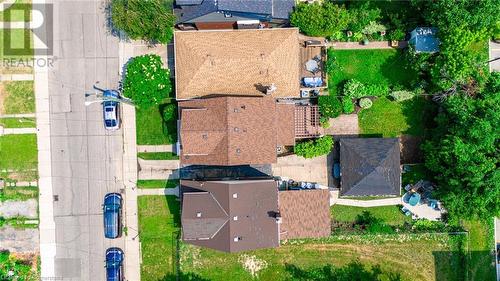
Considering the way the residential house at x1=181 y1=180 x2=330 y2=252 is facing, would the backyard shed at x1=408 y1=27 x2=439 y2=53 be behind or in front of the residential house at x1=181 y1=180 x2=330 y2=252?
behind

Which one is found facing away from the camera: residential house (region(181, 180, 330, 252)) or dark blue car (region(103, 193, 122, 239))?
the dark blue car

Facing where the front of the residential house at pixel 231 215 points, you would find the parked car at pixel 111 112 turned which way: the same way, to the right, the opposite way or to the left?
to the right

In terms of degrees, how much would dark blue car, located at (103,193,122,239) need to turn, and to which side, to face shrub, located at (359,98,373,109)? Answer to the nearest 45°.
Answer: approximately 90° to its right

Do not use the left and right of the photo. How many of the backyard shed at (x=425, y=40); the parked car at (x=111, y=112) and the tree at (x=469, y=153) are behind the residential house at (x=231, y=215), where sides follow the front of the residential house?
2

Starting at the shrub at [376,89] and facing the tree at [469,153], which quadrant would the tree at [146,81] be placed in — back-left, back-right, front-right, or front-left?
back-right

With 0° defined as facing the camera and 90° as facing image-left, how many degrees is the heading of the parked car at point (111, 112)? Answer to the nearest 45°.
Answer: approximately 180°

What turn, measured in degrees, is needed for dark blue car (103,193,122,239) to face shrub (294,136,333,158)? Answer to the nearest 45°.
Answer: approximately 90° to its right

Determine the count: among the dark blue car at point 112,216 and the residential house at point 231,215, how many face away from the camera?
1

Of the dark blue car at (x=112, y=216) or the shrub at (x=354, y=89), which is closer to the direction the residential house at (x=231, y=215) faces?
the dark blue car

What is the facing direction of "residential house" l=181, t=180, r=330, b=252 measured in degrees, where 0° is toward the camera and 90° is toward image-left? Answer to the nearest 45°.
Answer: approximately 90°

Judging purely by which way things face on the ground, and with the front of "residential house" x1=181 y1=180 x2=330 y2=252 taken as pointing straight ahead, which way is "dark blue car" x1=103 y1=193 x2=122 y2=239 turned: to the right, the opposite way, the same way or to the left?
to the right

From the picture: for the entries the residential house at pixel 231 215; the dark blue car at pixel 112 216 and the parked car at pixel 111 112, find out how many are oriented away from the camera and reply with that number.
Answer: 2

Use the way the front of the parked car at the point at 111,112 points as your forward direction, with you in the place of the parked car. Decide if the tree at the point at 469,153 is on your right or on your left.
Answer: on your right

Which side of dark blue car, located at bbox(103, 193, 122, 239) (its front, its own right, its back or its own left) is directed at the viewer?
back

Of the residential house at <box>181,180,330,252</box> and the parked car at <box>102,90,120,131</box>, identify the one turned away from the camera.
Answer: the parked car

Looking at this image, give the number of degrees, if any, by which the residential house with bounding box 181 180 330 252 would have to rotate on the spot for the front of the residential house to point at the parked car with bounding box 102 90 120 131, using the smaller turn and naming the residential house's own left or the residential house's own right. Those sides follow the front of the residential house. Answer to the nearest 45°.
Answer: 0° — it already faces it

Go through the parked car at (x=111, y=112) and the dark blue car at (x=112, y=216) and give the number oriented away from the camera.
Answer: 2
